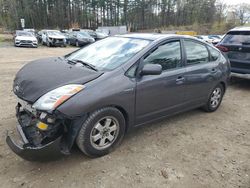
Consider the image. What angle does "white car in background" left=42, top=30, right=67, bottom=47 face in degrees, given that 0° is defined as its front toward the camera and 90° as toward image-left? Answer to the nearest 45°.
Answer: approximately 315°

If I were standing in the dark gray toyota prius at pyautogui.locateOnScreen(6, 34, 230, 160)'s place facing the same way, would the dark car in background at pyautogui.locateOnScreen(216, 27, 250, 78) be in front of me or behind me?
behind

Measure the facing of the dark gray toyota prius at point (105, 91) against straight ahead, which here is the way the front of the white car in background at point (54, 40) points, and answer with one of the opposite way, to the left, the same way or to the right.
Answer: to the right

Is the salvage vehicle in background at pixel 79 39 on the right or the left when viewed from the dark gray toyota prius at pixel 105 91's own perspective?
on its right

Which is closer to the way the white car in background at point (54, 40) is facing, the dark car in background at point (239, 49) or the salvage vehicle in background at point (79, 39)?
the dark car in background

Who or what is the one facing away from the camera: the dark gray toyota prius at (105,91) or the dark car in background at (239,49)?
the dark car in background

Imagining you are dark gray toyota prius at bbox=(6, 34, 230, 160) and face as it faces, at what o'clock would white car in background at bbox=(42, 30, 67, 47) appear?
The white car in background is roughly at 4 o'clock from the dark gray toyota prius.

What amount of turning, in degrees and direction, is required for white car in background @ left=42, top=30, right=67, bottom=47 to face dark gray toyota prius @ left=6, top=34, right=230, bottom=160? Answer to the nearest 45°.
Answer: approximately 45° to its right

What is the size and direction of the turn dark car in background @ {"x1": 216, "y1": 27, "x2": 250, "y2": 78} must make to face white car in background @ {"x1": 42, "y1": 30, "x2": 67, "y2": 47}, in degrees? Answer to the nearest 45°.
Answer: approximately 45° to its left

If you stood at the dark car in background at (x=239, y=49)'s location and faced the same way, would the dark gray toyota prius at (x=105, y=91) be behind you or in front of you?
behind

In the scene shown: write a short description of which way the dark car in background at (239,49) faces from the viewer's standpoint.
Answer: facing away from the viewer

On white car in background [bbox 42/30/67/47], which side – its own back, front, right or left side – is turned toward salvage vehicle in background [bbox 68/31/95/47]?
left
